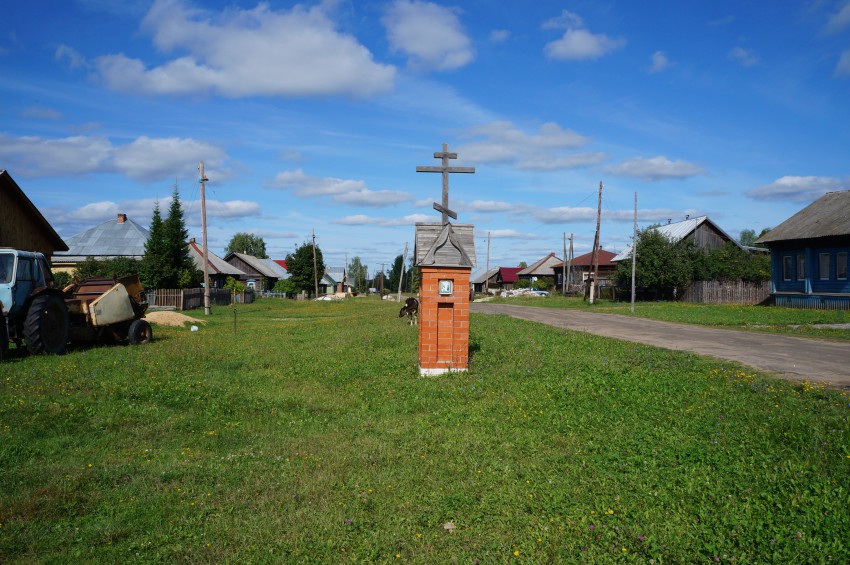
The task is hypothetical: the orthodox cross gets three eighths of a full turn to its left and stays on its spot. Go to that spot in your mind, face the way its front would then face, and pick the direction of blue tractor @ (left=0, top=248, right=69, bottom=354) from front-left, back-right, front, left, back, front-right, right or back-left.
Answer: back-left

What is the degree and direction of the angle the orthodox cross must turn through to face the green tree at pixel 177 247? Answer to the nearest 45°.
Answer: approximately 135° to its right

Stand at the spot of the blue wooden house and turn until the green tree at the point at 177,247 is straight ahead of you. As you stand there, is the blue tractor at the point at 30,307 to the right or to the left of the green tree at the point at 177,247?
left

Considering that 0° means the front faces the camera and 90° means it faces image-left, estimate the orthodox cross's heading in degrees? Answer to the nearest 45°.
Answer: approximately 0°

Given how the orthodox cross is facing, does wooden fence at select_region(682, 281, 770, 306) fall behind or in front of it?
behind

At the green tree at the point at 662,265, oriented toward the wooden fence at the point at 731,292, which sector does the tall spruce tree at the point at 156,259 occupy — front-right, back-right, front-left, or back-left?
back-right

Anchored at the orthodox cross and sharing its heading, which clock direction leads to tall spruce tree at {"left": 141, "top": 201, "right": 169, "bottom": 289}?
The tall spruce tree is roughly at 5 o'clock from the orthodox cross.

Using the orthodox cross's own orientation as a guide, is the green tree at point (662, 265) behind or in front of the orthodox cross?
behind

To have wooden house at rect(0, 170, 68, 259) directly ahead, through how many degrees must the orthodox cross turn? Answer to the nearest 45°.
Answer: approximately 135° to its right
